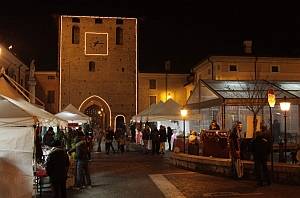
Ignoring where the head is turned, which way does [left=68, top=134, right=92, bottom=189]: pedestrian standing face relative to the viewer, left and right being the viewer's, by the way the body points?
facing to the left of the viewer

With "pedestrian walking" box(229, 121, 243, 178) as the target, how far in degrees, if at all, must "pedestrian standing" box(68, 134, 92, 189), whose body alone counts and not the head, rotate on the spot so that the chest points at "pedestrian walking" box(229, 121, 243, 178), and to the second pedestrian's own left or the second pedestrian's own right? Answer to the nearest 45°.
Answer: approximately 180°
